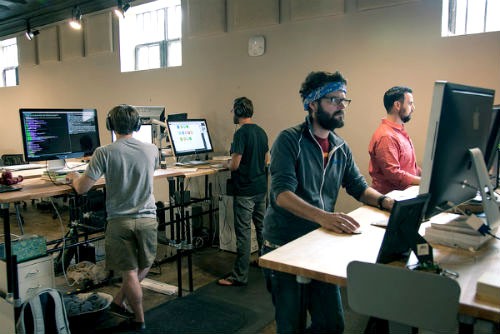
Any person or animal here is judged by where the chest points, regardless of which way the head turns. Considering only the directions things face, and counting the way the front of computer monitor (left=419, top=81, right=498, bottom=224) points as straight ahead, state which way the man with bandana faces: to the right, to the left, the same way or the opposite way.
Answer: the opposite way

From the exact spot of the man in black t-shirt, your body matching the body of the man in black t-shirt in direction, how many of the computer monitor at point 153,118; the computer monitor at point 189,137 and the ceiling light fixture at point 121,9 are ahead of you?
3

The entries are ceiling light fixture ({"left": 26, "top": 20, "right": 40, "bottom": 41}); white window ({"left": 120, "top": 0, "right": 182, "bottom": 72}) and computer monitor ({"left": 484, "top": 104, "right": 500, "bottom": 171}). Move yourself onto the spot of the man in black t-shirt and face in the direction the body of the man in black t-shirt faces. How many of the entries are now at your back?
1

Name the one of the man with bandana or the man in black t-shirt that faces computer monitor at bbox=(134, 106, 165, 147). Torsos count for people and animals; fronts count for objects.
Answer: the man in black t-shirt

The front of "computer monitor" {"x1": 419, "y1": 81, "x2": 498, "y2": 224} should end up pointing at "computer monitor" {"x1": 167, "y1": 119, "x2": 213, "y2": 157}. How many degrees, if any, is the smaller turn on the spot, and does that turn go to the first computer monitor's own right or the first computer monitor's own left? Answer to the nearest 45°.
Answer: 0° — it already faces it

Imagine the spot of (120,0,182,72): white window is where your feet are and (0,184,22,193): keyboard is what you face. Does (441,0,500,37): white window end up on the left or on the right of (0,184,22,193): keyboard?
left

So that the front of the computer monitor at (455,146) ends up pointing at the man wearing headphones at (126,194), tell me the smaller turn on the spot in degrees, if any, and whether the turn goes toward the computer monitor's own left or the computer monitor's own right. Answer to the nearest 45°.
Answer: approximately 45° to the computer monitor's own left

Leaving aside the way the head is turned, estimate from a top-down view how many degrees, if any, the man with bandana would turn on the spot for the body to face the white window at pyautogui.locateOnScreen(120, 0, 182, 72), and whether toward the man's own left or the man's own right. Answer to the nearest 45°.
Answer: approximately 180°

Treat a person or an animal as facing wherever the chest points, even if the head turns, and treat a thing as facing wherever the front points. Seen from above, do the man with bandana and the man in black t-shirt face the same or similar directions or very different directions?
very different directions

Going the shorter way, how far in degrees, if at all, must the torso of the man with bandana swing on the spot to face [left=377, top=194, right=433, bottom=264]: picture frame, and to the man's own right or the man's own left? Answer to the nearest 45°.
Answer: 0° — they already face it

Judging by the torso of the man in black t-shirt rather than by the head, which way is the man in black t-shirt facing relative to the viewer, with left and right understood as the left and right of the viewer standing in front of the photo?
facing away from the viewer and to the left of the viewer

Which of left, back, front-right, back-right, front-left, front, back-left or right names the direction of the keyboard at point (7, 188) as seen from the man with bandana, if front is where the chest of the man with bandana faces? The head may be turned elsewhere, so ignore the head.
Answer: back-right

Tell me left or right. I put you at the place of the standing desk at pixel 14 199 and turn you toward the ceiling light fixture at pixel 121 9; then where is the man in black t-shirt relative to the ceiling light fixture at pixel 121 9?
right

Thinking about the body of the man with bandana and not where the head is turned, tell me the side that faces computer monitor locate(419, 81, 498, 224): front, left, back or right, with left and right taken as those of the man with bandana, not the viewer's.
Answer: front

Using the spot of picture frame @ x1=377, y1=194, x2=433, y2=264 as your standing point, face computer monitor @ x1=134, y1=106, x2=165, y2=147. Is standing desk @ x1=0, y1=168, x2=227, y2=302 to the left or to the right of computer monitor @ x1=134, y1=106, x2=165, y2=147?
left

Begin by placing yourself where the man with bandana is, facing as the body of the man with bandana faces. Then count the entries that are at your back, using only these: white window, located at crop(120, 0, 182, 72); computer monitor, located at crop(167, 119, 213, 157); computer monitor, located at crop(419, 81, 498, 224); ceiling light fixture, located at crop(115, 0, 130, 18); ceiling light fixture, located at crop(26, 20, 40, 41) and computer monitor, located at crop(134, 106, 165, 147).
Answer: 5

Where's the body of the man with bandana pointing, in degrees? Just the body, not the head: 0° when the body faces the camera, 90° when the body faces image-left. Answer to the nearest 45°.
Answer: approximately 315°

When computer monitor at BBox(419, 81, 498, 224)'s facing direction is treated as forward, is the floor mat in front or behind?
in front
